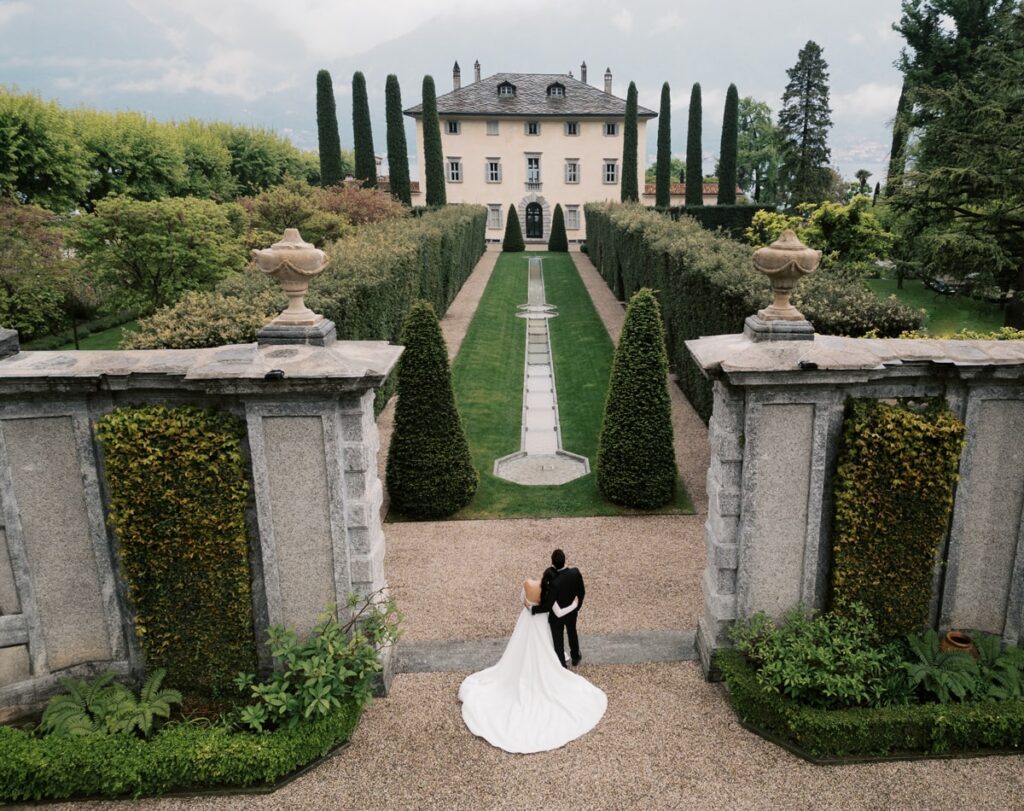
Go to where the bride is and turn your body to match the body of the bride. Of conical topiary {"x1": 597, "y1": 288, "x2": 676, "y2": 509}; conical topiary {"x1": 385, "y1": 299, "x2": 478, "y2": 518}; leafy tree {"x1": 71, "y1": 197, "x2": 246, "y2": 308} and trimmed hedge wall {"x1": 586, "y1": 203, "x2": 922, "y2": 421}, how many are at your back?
0

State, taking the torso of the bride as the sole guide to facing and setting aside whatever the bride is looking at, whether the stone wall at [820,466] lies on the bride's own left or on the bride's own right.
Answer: on the bride's own right

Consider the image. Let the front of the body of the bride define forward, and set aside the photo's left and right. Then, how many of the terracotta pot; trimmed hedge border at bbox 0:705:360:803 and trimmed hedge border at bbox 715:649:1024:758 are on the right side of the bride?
2

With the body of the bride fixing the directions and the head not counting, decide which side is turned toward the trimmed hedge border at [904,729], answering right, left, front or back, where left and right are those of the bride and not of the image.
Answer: right

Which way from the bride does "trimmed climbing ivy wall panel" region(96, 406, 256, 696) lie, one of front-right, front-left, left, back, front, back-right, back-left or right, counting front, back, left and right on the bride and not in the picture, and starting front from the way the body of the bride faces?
left

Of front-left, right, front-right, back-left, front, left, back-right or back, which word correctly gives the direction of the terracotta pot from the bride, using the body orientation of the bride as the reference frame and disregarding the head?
right

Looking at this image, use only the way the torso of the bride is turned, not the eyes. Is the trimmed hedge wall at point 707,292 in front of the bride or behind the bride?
in front

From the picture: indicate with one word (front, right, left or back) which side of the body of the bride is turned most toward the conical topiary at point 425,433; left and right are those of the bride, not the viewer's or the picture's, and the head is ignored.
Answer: front

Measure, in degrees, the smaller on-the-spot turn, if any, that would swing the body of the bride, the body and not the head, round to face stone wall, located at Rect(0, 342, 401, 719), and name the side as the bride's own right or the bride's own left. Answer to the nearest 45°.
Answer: approximately 90° to the bride's own left

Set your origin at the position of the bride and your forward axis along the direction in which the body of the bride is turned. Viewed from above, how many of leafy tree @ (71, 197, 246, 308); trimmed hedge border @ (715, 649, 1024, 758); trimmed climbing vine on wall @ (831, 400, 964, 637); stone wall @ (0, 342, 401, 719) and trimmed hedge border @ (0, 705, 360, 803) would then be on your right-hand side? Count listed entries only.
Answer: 2

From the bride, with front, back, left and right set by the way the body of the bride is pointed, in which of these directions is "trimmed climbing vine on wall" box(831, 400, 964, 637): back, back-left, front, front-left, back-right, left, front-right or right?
right

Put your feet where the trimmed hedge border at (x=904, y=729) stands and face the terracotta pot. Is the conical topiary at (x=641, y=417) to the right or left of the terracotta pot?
left

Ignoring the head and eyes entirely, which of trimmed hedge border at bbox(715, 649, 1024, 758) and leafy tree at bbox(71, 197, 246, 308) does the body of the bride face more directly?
the leafy tree

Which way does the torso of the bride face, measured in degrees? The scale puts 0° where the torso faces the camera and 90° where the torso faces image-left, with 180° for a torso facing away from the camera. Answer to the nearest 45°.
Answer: approximately 180°

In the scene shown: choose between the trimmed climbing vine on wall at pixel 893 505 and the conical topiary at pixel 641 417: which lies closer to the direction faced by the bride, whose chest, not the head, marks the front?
the conical topiary

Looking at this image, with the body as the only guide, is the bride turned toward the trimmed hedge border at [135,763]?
no

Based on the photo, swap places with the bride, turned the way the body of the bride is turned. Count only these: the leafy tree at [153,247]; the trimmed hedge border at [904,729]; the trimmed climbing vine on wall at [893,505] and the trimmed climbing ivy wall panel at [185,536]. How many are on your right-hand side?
2

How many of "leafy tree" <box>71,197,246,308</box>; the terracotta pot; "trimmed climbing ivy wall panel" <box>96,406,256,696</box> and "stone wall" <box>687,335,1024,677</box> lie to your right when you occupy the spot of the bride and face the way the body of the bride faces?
2
